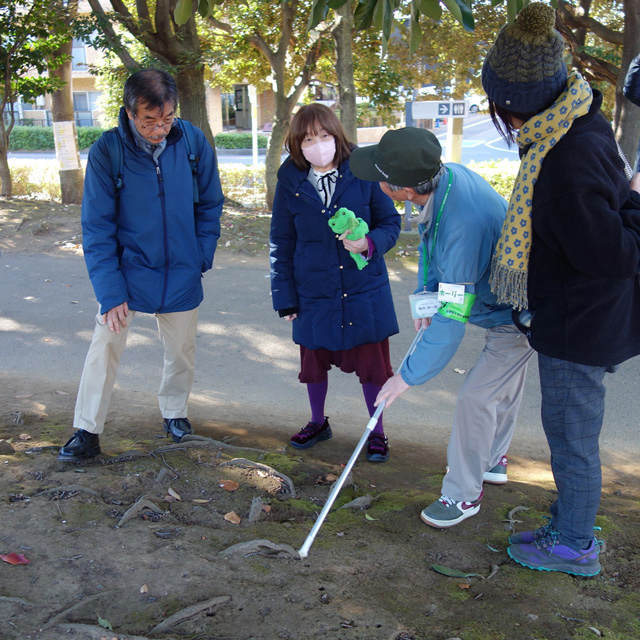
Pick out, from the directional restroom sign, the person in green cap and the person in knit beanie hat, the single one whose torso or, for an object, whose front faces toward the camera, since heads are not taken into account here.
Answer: the directional restroom sign

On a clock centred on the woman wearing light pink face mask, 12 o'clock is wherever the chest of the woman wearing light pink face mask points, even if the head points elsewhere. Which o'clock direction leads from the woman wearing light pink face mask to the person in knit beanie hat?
The person in knit beanie hat is roughly at 11 o'clock from the woman wearing light pink face mask.

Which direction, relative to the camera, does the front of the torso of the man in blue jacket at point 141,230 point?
toward the camera

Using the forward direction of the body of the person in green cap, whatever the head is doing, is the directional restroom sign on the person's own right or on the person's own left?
on the person's own right

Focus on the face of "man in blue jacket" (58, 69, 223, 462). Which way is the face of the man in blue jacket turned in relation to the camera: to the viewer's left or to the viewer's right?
to the viewer's right

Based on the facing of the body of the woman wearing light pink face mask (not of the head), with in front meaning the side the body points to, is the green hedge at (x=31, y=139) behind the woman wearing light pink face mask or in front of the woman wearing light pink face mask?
behind

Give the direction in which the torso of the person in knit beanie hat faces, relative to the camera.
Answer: to the viewer's left

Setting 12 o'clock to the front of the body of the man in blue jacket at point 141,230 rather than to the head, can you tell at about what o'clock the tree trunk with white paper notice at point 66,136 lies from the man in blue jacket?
The tree trunk with white paper notice is roughly at 6 o'clock from the man in blue jacket.

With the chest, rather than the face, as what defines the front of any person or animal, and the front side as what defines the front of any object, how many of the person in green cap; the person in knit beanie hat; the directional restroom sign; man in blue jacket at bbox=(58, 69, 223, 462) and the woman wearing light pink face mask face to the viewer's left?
2

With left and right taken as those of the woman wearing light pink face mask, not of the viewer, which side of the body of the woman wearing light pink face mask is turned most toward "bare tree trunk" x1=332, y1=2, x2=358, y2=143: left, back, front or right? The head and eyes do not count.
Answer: back

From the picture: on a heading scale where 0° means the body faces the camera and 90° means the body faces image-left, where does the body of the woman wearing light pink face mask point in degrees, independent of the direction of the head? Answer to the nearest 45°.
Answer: approximately 0°

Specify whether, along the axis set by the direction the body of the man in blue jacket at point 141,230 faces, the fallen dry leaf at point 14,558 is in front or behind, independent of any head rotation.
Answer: in front

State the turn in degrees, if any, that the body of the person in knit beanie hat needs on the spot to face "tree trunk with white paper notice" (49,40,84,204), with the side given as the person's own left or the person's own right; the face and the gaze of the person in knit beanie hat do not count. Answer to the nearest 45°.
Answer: approximately 45° to the person's own right

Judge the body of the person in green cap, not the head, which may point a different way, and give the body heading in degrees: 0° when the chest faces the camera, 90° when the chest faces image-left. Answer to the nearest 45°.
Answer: approximately 90°
